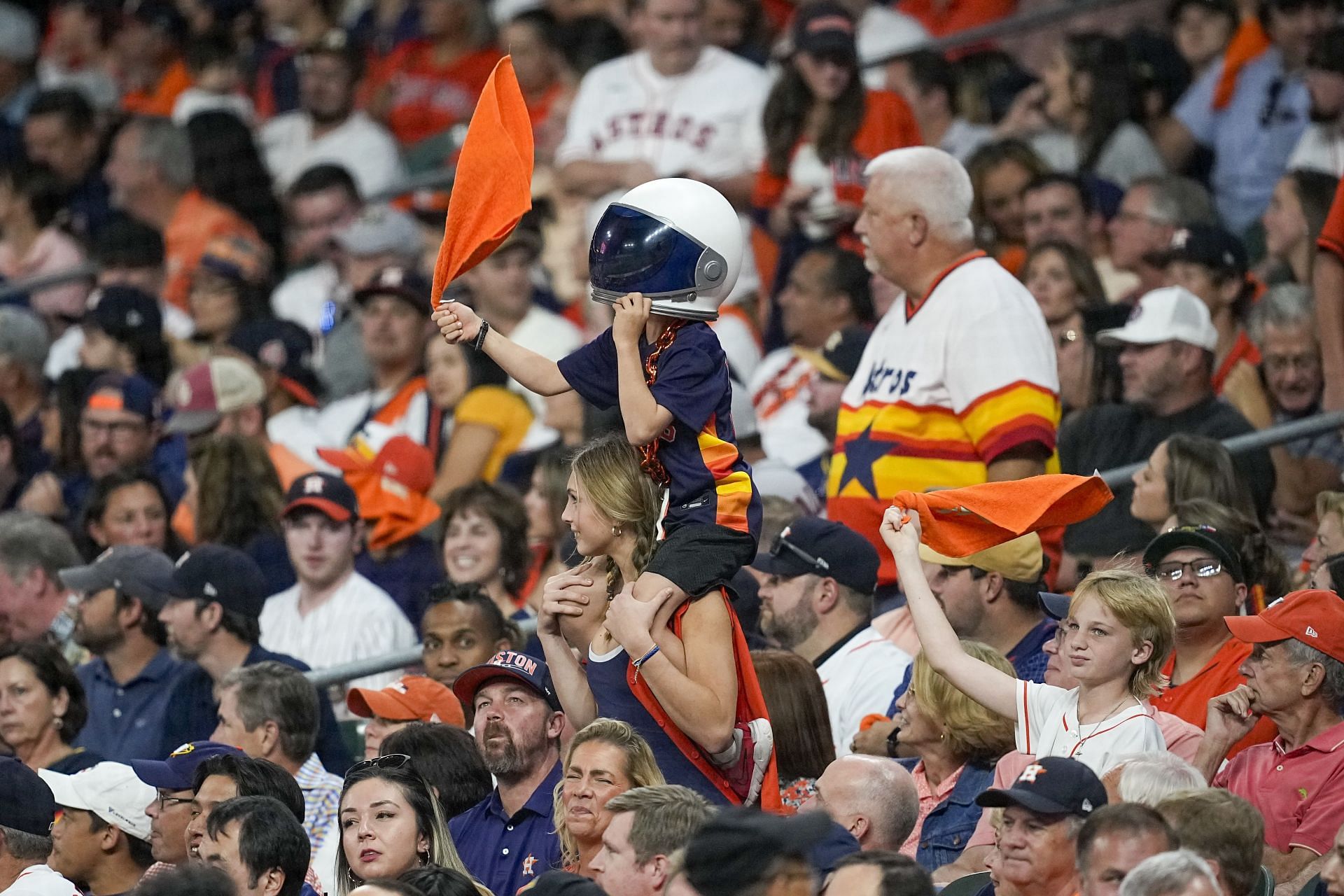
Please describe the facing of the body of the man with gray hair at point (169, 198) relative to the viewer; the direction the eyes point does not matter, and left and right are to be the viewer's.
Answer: facing to the left of the viewer

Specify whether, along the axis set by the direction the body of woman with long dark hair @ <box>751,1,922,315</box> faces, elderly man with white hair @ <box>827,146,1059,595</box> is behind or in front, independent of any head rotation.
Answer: in front

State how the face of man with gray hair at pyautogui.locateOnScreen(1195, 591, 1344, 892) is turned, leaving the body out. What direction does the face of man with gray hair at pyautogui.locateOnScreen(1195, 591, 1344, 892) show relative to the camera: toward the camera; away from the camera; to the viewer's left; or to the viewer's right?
to the viewer's left

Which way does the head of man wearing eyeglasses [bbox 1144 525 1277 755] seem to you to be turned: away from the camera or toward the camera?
toward the camera

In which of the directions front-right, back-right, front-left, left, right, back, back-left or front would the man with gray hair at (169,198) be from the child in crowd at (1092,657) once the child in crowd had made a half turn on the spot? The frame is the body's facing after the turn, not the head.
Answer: left

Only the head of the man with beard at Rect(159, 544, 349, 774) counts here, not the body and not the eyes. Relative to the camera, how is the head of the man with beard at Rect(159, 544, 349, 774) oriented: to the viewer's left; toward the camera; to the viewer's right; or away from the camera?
to the viewer's left

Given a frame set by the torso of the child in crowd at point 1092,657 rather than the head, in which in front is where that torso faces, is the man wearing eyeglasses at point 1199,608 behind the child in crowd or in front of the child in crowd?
behind

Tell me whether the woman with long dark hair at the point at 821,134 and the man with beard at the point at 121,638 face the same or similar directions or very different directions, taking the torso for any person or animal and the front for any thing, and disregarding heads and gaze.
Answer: same or similar directions

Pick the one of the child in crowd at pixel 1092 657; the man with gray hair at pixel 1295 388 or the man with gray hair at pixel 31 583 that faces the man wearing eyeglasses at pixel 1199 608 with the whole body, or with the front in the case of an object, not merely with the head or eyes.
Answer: the man with gray hair at pixel 1295 388

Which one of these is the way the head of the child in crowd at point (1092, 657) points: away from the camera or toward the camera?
toward the camera

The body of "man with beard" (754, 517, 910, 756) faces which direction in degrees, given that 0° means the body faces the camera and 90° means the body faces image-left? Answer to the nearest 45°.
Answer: approximately 90°

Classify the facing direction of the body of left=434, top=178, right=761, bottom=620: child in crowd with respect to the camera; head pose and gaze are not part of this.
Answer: to the viewer's left

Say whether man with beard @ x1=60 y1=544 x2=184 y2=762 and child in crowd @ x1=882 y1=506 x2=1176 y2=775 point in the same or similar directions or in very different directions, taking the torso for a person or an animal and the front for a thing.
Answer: same or similar directions

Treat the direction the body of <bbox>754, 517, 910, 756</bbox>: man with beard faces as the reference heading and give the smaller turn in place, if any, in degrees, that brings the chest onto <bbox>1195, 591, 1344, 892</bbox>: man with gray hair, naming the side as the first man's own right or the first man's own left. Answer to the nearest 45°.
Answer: approximately 135° to the first man's own left

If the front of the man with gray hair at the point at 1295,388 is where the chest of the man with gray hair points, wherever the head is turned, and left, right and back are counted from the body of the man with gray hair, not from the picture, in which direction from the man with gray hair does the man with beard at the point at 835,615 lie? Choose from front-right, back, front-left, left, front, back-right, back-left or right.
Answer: front-right
